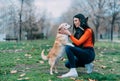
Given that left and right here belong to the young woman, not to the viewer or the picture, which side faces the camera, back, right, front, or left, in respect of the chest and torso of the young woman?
left
